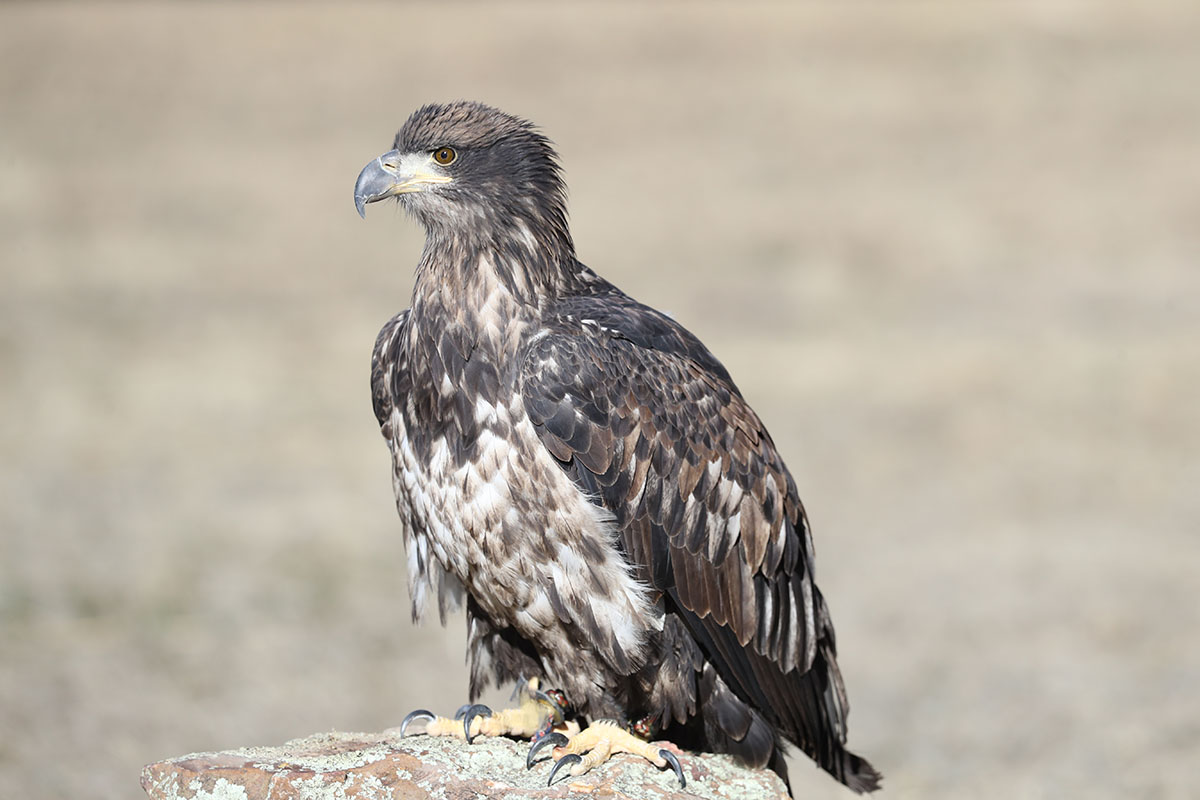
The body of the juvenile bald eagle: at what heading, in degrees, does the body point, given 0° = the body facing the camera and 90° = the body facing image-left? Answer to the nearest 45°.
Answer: approximately 45°
